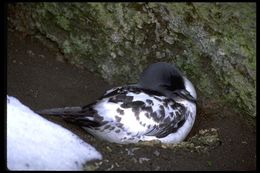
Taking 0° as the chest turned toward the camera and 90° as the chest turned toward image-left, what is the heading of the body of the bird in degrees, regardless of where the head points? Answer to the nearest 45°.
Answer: approximately 270°
